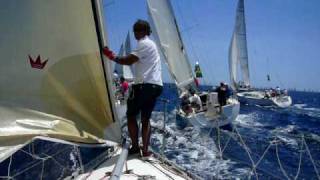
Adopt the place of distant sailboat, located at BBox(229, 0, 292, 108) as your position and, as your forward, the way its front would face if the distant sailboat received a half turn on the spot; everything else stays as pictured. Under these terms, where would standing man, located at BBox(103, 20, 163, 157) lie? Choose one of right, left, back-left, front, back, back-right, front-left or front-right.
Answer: front-right
